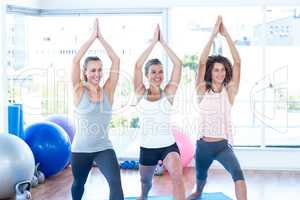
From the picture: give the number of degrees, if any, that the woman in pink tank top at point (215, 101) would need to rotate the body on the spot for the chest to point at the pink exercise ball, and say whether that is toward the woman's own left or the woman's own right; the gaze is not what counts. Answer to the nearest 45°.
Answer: approximately 180°

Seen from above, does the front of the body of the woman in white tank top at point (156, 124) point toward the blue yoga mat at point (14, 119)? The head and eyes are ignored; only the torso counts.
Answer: no

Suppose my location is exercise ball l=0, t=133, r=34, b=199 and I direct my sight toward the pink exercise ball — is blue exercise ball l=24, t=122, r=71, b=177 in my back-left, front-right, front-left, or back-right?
front-left

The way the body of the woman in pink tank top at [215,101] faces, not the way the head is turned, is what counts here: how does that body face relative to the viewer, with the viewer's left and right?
facing the viewer

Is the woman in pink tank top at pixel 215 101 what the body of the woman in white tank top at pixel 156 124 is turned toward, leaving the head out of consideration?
no

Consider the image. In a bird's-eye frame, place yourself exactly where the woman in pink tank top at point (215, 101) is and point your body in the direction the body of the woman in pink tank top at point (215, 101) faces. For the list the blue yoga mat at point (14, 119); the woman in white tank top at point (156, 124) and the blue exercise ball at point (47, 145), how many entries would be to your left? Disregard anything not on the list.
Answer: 0

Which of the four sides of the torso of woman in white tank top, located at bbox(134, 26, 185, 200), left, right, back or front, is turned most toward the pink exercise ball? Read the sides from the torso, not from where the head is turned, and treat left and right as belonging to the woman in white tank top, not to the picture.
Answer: back

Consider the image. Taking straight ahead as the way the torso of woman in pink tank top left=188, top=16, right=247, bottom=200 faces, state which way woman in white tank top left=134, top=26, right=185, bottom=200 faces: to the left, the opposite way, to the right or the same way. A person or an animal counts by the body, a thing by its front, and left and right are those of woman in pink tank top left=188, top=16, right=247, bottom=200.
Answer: the same way

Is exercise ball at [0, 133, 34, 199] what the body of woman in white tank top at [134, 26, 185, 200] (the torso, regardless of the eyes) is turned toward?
no

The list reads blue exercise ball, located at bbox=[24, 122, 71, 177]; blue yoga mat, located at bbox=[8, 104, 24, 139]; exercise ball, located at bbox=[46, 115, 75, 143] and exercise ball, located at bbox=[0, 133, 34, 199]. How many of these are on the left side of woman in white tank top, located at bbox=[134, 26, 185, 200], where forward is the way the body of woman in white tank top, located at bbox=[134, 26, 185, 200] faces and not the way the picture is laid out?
0

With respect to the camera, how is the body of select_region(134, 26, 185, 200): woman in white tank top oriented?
toward the camera

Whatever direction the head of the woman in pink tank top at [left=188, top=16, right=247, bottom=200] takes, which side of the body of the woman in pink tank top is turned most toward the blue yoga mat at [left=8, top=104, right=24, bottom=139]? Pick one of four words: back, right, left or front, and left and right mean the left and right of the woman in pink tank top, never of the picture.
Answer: right

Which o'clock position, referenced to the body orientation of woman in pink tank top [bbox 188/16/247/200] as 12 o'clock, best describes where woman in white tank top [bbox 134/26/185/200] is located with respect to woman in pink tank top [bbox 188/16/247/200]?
woman in white tank top [bbox 134/26/185/200] is roughly at 2 o'clock from woman in pink tank top [bbox 188/16/247/200].

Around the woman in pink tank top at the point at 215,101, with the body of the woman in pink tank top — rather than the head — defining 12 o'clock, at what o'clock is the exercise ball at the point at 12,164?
The exercise ball is roughly at 3 o'clock from the woman in pink tank top.

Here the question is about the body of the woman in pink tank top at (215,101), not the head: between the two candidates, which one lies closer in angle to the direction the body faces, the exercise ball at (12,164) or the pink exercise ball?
the exercise ball

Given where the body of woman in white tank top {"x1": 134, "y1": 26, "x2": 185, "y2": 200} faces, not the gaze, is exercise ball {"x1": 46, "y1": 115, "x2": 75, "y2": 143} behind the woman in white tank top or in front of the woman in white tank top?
behind
